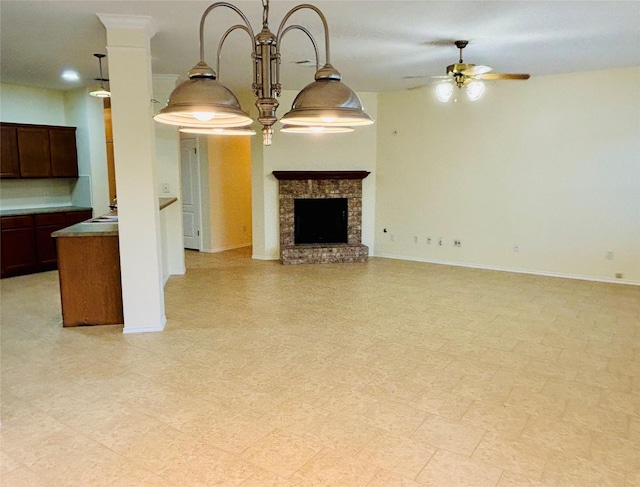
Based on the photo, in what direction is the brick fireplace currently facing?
toward the camera

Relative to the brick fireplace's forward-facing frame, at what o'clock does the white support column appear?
The white support column is roughly at 1 o'clock from the brick fireplace.

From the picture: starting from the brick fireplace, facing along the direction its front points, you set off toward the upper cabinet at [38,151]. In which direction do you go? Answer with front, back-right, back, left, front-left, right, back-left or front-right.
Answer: right

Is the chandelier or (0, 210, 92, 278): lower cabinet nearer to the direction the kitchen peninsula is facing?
the lower cabinet

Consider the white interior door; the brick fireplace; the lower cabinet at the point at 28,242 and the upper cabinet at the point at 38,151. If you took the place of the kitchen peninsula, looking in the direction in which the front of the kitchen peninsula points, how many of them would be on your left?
0

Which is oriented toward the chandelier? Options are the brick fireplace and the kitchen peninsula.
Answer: the brick fireplace

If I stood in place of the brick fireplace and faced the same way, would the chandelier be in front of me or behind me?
in front

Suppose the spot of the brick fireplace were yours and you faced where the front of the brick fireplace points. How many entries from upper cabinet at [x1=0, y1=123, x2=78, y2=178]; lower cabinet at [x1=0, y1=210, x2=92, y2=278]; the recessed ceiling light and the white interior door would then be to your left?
0

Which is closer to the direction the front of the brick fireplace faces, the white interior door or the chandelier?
the chandelier

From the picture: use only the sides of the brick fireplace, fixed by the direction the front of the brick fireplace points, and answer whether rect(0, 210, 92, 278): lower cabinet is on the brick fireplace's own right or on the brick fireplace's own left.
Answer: on the brick fireplace's own right

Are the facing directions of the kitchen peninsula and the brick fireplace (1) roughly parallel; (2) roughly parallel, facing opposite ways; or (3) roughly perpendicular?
roughly perpendicular

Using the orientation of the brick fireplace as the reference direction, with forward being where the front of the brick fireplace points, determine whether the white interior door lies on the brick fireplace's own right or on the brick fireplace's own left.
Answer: on the brick fireplace's own right
